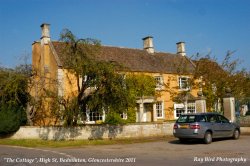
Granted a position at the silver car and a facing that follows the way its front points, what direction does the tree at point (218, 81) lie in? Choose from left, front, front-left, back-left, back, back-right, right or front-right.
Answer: front-left

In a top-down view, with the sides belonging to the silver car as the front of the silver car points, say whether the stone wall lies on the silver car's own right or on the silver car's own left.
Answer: on the silver car's own left

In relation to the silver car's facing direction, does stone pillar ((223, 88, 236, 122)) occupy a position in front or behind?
in front

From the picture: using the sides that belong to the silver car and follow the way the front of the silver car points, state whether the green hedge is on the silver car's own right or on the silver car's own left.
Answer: on the silver car's own left

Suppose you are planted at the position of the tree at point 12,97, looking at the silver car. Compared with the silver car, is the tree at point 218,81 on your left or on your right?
left
